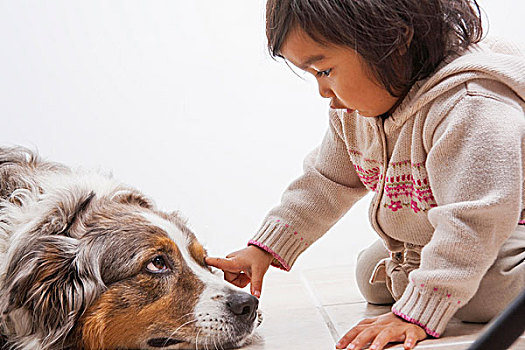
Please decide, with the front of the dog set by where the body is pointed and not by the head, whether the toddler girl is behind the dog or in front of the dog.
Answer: in front

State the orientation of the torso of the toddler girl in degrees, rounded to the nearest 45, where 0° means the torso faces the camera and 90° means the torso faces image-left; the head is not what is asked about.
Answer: approximately 45°

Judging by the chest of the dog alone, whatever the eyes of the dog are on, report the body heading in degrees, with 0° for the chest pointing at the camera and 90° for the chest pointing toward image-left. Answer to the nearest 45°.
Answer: approximately 315°

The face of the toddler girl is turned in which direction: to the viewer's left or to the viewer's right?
to the viewer's left

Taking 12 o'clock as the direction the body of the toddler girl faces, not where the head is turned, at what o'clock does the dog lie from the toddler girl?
The dog is roughly at 1 o'clock from the toddler girl.

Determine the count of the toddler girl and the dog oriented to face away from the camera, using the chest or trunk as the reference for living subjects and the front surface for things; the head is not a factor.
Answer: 0
